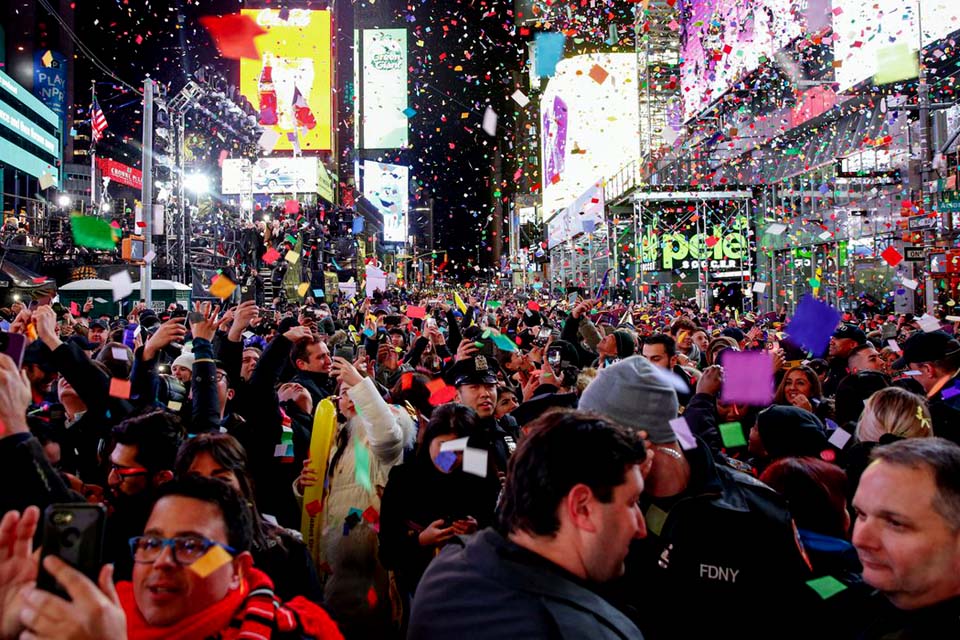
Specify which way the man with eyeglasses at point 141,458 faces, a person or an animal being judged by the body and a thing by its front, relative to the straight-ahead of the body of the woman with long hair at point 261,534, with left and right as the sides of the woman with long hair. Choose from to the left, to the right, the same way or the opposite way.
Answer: the same way

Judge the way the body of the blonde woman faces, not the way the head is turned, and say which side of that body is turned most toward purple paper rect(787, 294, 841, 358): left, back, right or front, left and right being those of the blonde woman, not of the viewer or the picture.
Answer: front

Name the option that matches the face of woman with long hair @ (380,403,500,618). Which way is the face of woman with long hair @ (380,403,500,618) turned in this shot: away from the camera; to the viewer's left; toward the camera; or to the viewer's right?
toward the camera

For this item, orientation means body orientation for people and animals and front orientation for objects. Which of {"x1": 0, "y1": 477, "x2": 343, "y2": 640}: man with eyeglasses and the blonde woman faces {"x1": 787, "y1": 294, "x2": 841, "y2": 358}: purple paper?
the blonde woman

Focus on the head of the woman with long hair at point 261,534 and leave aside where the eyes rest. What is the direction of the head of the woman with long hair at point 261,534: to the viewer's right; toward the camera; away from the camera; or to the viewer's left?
toward the camera

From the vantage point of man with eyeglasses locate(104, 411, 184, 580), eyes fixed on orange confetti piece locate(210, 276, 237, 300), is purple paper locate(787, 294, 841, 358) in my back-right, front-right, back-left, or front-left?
front-right

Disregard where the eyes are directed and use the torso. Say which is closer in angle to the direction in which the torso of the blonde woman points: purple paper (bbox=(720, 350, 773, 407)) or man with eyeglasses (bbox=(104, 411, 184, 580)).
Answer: the purple paper

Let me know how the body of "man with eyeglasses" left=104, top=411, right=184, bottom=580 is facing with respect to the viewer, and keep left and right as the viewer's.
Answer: facing the viewer and to the left of the viewer

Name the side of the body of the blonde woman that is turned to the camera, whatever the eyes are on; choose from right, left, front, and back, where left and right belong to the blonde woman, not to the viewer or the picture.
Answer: back

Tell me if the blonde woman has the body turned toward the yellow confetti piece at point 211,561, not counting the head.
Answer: no
